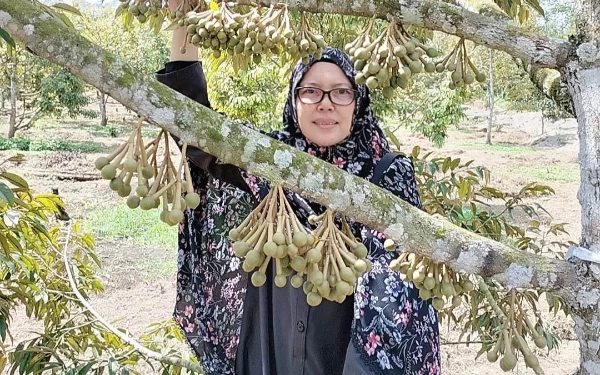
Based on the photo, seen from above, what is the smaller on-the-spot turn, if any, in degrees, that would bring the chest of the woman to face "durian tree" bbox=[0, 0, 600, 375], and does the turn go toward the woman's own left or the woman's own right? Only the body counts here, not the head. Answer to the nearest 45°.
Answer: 0° — they already face it

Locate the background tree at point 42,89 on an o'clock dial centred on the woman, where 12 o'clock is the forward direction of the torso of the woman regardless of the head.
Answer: The background tree is roughly at 5 o'clock from the woman.

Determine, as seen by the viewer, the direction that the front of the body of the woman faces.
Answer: toward the camera

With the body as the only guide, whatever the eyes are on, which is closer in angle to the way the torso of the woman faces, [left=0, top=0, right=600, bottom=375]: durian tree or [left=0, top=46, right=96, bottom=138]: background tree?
the durian tree
